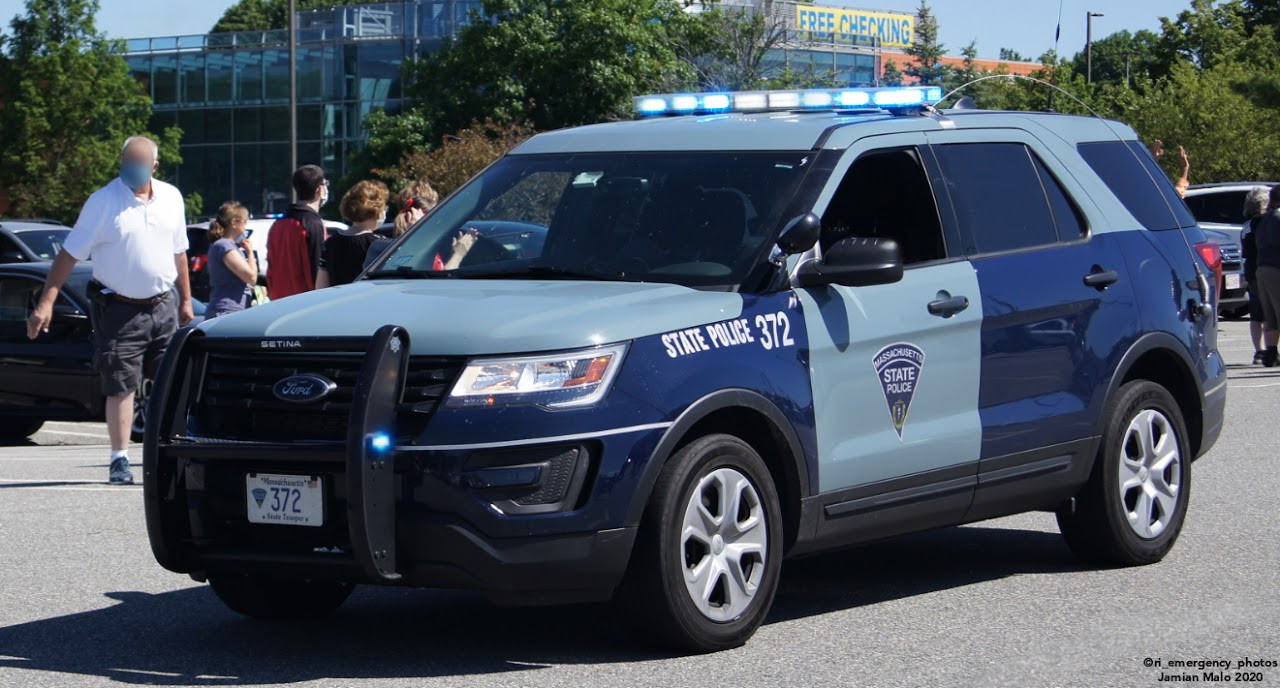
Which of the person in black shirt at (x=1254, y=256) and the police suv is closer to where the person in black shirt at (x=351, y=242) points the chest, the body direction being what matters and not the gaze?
the person in black shirt

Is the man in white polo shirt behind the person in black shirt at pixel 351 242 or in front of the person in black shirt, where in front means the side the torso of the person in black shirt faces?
behind

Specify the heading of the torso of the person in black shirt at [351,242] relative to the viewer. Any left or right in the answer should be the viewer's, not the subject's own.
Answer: facing away from the viewer and to the right of the viewer

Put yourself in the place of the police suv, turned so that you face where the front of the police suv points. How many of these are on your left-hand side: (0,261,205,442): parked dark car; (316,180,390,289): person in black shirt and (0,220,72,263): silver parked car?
0

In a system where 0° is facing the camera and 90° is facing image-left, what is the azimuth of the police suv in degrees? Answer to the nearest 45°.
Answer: approximately 45°

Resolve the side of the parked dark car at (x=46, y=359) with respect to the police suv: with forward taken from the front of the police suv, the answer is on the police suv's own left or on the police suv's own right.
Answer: on the police suv's own right

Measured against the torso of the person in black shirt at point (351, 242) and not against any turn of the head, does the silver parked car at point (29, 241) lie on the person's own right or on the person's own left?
on the person's own left

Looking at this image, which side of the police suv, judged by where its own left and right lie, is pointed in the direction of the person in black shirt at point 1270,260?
back

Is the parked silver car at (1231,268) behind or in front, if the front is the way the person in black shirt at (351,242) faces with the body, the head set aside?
in front
